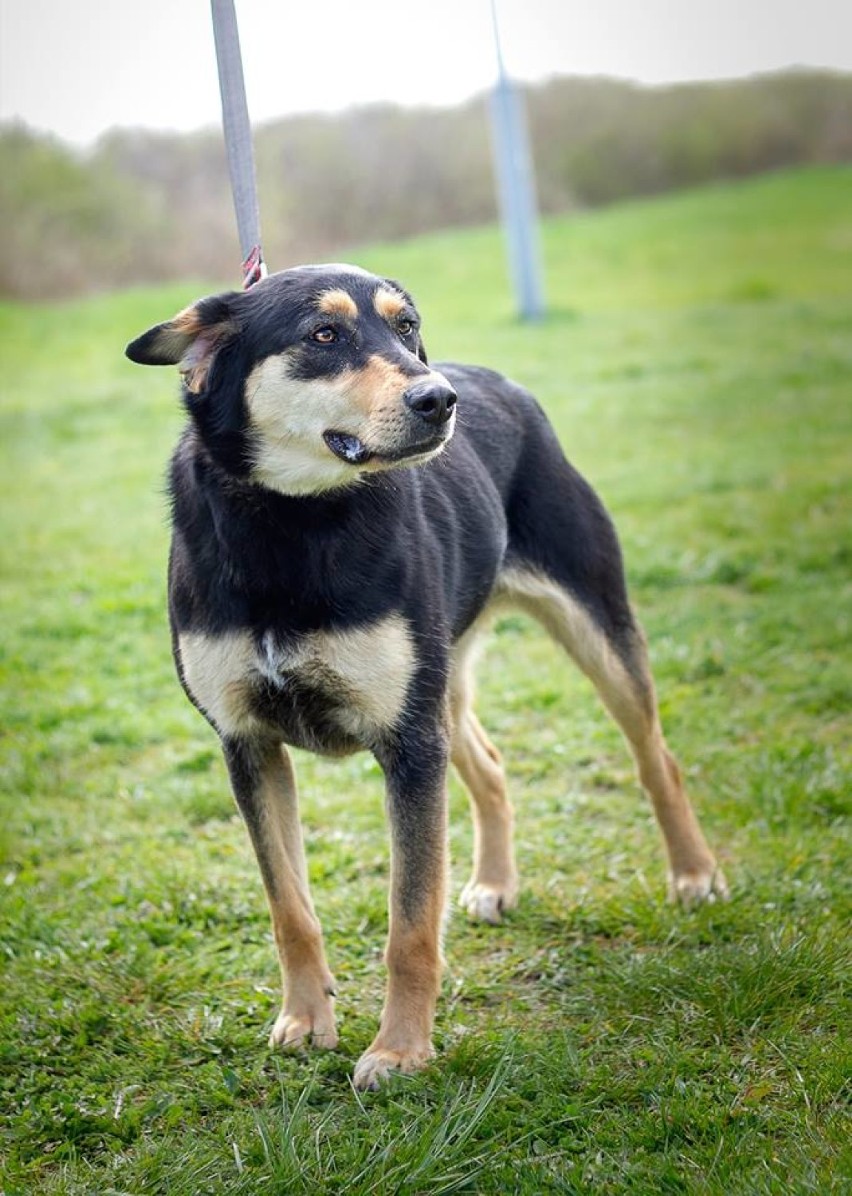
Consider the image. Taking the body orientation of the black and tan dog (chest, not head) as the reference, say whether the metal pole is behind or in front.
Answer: behind

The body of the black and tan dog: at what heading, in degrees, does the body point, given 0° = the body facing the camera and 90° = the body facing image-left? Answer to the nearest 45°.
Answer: approximately 45°
